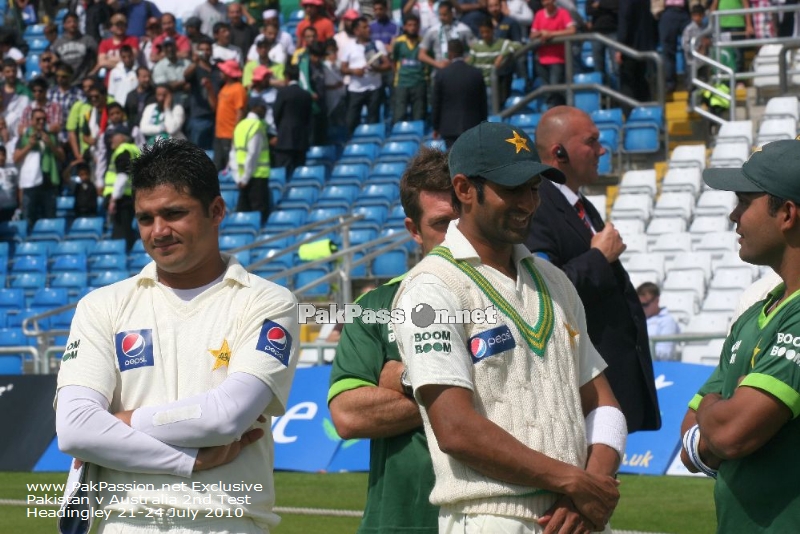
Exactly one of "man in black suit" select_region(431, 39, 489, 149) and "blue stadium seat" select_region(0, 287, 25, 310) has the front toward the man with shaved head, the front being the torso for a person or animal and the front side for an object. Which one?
the blue stadium seat

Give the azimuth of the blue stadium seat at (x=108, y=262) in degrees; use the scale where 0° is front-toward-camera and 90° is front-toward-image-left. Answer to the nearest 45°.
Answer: approximately 0°

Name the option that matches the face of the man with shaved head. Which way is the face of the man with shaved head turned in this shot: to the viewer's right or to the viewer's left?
to the viewer's right

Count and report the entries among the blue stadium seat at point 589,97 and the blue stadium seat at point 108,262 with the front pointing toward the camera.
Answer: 2

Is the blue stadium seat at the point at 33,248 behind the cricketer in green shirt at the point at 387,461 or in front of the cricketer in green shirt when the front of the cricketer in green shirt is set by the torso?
behind

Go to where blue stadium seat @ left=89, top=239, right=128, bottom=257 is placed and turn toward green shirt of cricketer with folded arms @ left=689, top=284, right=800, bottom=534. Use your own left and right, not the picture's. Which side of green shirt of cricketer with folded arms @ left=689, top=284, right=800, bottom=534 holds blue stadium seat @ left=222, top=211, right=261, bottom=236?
left

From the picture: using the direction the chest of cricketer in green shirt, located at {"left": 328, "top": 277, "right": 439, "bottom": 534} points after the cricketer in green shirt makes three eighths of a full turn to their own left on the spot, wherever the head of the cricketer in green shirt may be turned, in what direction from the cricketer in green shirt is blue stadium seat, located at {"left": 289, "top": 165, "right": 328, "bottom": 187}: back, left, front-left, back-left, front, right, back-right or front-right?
front

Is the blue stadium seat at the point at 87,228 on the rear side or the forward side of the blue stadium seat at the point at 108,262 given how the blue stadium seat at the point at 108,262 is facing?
on the rear side
